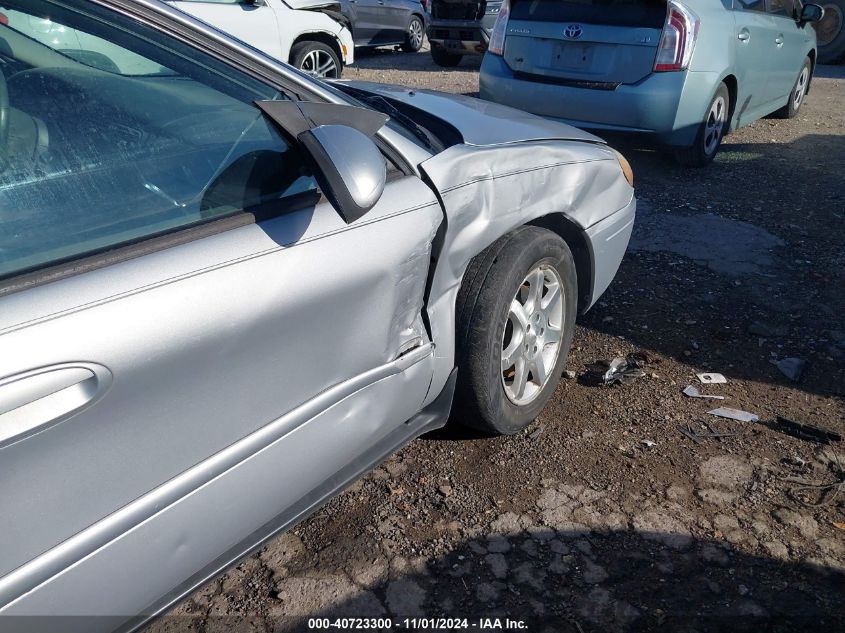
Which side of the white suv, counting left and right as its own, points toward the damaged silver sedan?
right

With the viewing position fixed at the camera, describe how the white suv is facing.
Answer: facing to the right of the viewer

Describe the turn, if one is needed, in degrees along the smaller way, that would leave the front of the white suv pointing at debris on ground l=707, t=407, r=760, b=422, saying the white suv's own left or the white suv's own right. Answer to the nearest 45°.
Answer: approximately 90° to the white suv's own right

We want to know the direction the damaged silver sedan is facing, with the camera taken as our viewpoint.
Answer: facing away from the viewer and to the right of the viewer

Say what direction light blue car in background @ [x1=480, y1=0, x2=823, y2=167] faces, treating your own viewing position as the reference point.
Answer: facing away from the viewer and to the right of the viewer

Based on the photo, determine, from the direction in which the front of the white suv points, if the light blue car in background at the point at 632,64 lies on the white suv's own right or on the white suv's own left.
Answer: on the white suv's own right

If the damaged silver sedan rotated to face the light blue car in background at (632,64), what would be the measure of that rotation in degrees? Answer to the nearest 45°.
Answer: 0° — it already faces it

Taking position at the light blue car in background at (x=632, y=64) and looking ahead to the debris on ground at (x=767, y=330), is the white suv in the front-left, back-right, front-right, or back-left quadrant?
back-right

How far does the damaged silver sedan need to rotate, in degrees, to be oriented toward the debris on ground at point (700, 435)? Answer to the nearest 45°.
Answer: approximately 45° to its right
